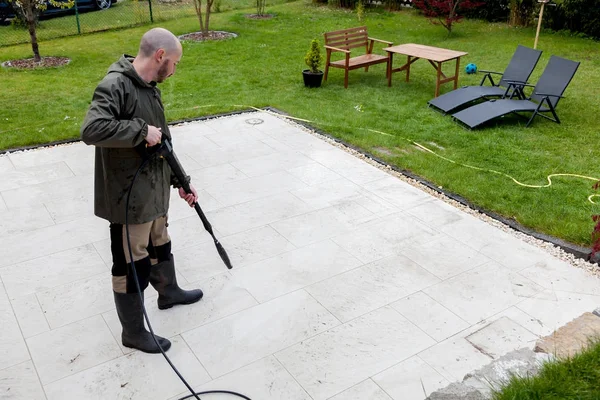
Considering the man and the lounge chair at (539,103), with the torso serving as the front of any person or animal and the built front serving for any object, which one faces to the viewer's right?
the man

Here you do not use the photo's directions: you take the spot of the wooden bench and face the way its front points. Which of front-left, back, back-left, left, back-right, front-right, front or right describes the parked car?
back

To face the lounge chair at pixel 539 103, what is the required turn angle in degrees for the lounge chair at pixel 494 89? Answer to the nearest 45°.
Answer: approximately 90° to its left

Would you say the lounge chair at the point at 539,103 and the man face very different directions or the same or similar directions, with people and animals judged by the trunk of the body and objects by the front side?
very different directions

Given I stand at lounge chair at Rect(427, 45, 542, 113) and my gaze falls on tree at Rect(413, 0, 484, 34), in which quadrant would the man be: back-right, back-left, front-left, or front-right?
back-left

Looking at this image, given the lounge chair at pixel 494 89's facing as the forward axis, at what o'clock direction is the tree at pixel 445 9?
The tree is roughly at 4 o'clock from the lounge chair.

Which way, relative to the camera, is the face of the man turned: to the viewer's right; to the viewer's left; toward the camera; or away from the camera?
to the viewer's right

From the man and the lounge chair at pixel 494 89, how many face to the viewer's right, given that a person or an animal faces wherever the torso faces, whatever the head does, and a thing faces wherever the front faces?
1

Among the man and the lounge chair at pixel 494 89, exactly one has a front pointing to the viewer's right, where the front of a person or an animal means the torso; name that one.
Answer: the man

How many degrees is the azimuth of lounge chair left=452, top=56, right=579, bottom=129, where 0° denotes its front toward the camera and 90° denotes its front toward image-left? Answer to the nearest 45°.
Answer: approximately 45°

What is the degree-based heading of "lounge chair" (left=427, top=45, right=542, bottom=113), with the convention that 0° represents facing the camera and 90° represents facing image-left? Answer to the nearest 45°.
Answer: approximately 45°

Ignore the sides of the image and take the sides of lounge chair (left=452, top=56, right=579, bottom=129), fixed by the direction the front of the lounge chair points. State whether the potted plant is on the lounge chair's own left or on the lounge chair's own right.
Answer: on the lounge chair's own right

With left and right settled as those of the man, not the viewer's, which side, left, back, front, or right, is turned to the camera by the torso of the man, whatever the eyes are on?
right
